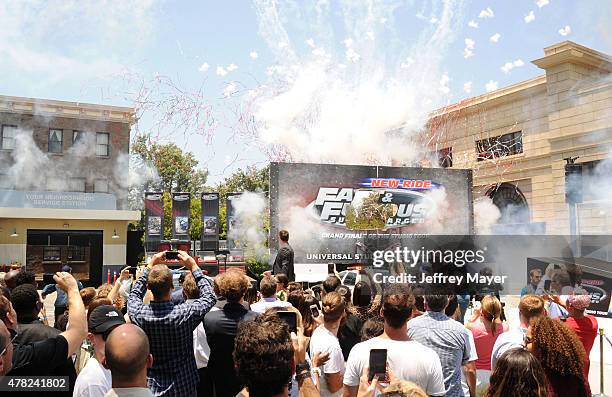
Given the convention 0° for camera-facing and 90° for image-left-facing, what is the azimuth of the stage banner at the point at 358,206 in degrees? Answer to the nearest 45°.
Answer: approximately 0°

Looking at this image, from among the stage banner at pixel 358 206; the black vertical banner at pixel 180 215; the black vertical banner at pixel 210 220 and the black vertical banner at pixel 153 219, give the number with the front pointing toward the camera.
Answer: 4

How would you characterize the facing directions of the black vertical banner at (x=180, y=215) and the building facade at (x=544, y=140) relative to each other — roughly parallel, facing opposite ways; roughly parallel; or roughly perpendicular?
roughly perpendicular

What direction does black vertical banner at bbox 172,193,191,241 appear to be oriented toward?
toward the camera

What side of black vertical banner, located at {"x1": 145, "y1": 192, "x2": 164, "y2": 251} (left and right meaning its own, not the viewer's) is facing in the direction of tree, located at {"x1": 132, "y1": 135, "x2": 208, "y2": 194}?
back

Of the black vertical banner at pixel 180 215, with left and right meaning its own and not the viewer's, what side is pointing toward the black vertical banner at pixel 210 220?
left

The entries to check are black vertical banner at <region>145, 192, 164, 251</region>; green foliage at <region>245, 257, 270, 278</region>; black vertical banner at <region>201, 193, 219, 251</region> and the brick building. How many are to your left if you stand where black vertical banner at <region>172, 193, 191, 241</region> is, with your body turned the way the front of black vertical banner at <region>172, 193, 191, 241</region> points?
2

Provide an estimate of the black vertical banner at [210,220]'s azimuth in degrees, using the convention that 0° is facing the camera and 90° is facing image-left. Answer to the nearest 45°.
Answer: approximately 0°

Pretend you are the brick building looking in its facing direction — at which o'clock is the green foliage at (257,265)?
The green foliage is roughly at 10 o'clock from the brick building.

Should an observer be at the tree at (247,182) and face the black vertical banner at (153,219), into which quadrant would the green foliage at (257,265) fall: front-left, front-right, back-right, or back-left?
front-left

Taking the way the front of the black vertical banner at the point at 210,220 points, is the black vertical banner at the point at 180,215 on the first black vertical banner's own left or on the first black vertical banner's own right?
on the first black vertical banner's own right

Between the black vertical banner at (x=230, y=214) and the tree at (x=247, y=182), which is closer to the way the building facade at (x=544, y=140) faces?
the black vertical banner

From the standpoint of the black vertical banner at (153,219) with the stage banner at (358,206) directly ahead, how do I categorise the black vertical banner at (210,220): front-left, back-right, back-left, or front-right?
front-left

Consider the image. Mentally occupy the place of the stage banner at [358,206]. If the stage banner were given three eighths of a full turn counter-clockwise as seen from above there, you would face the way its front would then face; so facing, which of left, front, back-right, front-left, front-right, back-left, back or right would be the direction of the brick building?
left

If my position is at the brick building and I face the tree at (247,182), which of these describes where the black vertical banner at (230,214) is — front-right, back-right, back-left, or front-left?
front-right

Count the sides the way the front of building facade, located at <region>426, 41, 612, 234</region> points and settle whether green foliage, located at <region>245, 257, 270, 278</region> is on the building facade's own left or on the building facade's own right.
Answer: on the building facade's own right
